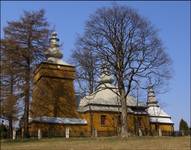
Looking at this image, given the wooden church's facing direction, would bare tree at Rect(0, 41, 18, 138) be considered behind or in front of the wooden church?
in front

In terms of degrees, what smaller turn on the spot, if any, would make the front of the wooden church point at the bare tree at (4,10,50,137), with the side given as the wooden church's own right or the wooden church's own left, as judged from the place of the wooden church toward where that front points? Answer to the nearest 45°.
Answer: approximately 45° to the wooden church's own left

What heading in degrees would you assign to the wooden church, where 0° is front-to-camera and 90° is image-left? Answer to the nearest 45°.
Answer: approximately 45°
